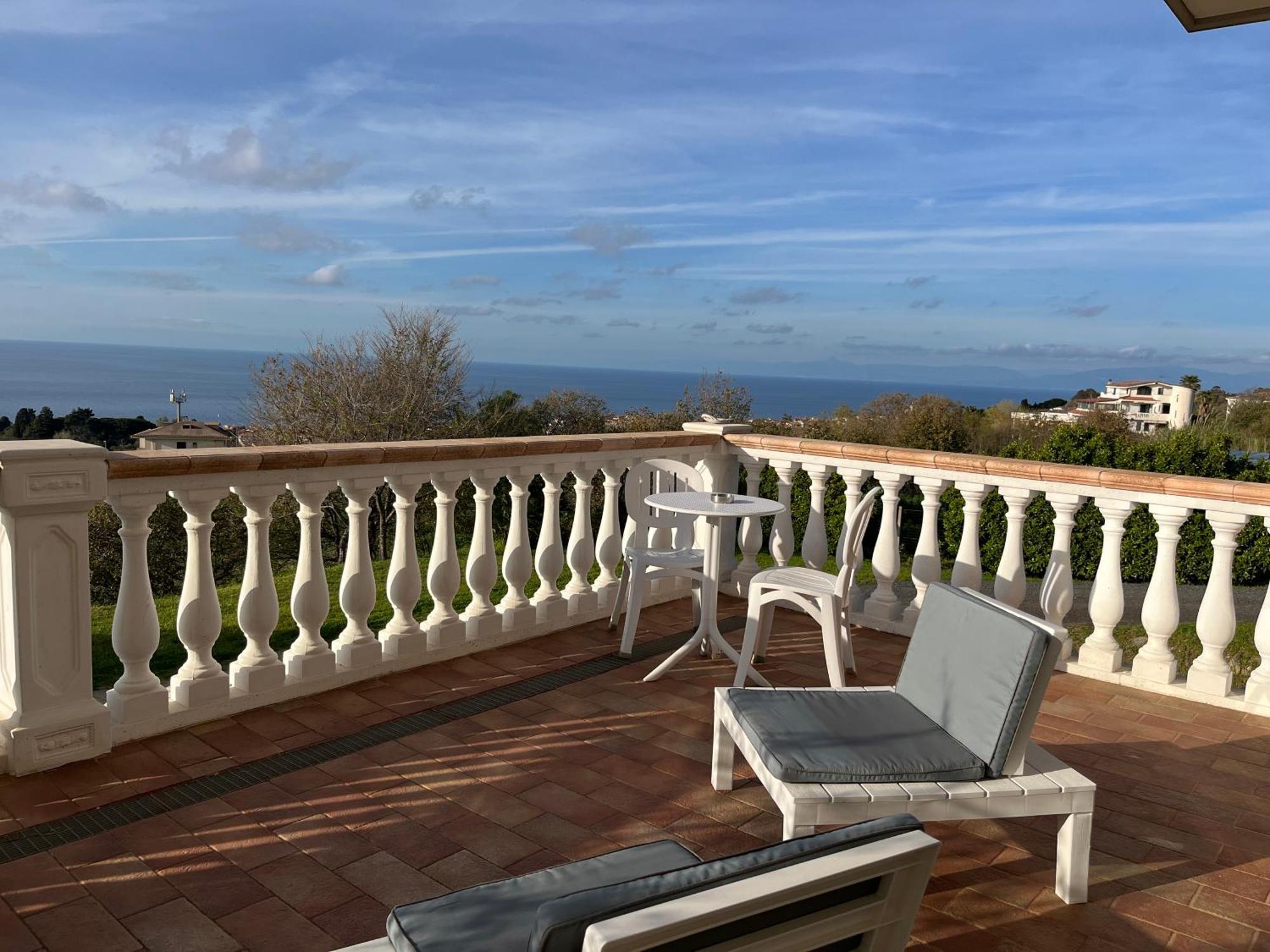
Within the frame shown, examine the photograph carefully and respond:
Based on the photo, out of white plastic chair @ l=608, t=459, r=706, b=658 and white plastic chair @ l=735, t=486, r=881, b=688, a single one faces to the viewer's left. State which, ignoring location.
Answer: white plastic chair @ l=735, t=486, r=881, b=688

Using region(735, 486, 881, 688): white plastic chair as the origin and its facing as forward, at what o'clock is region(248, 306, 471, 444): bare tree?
The bare tree is roughly at 2 o'clock from the white plastic chair.

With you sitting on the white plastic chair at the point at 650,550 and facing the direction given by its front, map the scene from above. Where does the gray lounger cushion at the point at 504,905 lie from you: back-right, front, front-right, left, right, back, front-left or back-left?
front-right

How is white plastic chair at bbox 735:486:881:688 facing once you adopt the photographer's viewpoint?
facing to the left of the viewer

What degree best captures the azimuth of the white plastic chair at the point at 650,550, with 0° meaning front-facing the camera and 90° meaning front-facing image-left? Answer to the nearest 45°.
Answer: approximately 315°

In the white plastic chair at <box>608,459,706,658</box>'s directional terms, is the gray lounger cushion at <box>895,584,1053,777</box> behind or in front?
in front

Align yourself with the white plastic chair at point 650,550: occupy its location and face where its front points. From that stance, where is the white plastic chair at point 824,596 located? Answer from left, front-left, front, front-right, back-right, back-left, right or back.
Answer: front

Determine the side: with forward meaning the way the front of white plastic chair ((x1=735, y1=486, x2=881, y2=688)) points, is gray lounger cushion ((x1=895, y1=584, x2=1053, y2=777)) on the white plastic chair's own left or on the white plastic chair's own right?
on the white plastic chair's own left

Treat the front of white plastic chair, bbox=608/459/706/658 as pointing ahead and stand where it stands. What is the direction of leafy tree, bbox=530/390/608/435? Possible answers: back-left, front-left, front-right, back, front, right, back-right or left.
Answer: back-left
